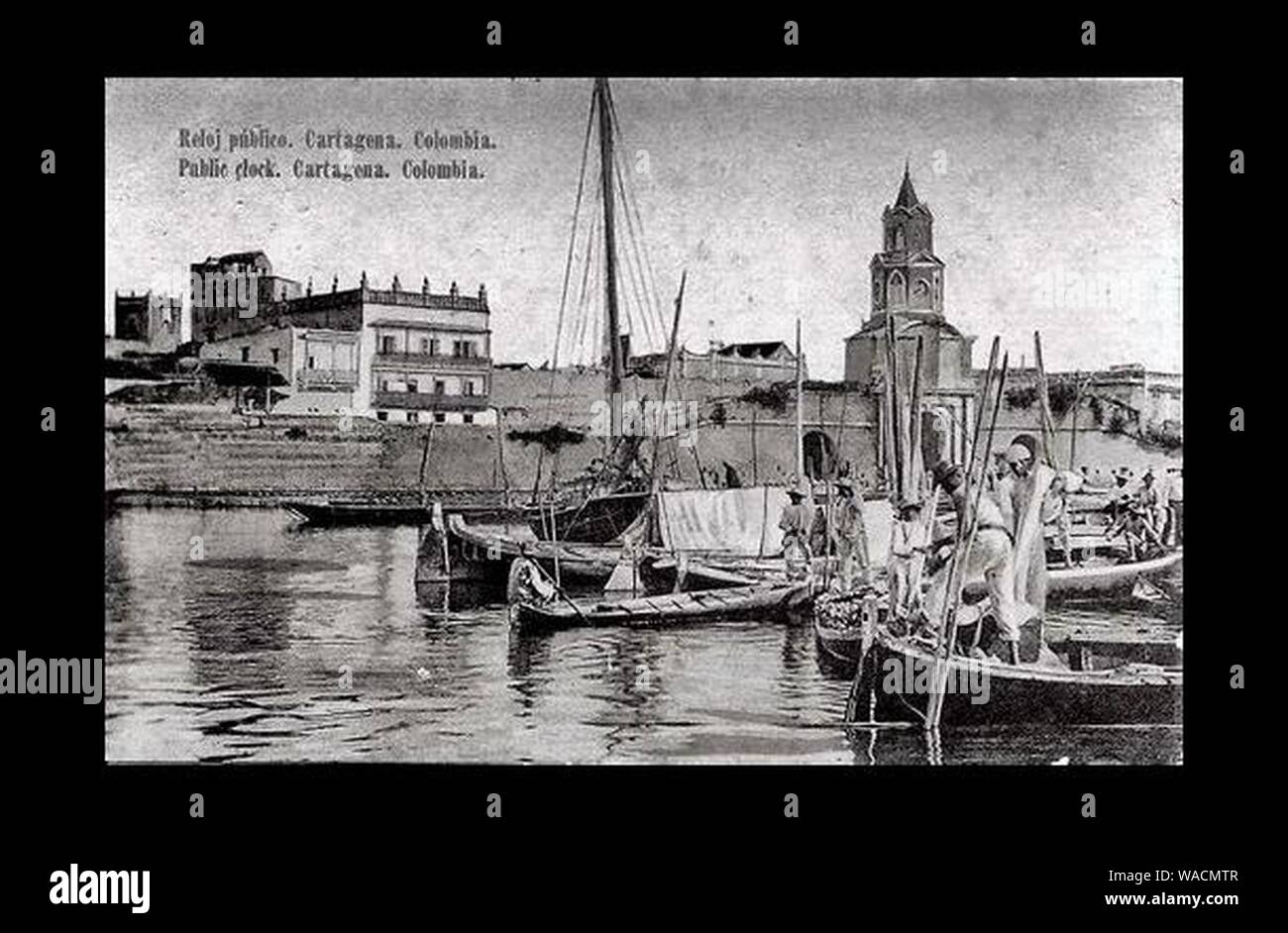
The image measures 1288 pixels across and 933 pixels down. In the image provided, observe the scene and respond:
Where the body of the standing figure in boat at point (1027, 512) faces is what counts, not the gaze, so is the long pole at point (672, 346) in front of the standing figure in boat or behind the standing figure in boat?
in front

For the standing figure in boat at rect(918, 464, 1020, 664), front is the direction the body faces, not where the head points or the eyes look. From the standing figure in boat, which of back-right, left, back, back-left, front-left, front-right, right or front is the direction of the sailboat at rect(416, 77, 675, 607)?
front

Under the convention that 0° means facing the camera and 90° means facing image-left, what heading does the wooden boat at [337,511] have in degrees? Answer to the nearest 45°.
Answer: approximately 90°

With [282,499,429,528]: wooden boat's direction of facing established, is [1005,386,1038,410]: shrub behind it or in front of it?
behind

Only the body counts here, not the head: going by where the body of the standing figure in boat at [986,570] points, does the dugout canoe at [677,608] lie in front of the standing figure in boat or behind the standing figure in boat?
in front

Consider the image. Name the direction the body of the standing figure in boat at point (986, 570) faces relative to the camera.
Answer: to the viewer's left

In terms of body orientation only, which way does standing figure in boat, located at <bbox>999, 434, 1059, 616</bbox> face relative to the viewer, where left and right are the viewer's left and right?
facing the viewer and to the left of the viewer

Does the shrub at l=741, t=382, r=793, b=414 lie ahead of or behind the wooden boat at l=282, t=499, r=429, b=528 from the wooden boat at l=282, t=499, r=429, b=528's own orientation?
behind
